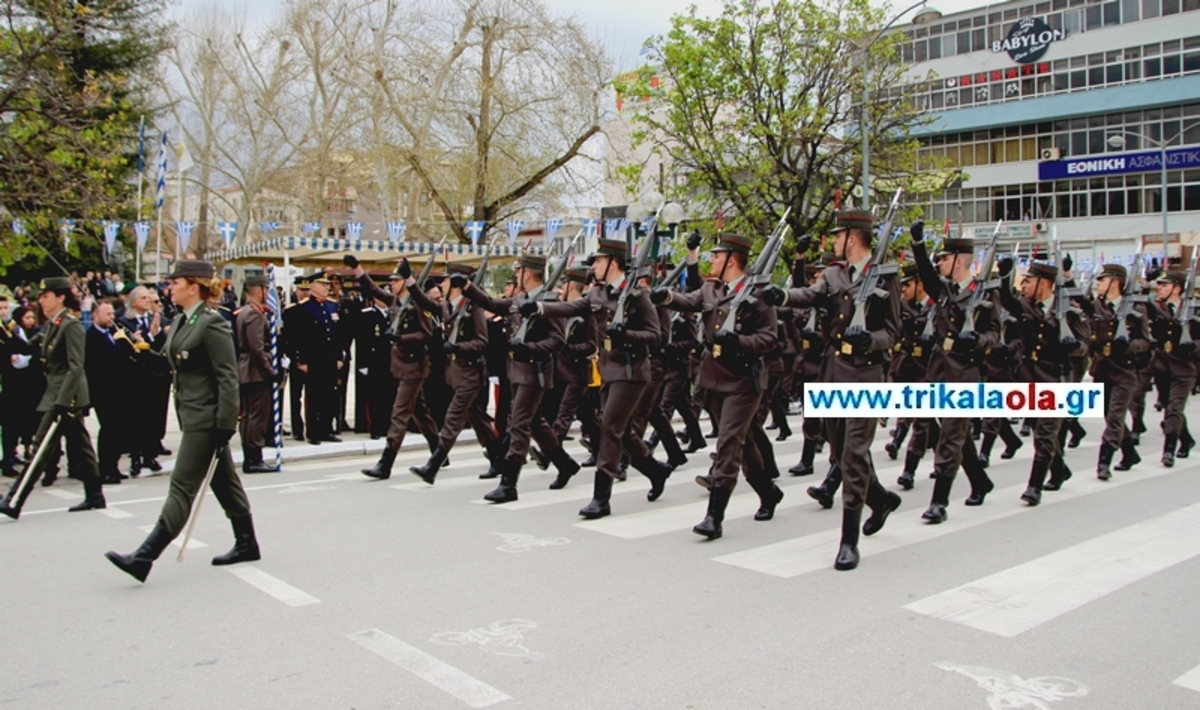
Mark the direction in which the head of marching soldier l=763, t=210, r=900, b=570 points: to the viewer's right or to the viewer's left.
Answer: to the viewer's left

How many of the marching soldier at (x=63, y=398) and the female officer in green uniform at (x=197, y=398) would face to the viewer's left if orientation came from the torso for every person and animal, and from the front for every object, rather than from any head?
2

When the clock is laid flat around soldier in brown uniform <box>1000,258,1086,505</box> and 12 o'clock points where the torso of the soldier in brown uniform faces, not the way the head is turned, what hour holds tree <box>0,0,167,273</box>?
The tree is roughly at 1 o'clock from the soldier in brown uniform.

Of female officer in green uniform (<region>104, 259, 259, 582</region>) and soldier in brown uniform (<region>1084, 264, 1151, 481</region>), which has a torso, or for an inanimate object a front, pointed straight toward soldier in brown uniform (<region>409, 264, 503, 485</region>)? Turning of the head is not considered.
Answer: soldier in brown uniform (<region>1084, 264, 1151, 481</region>)

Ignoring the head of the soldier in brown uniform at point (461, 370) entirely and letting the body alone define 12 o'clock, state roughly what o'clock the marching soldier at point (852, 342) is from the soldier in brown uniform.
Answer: The marching soldier is roughly at 9 o'clock from the soldier in brown uniform.

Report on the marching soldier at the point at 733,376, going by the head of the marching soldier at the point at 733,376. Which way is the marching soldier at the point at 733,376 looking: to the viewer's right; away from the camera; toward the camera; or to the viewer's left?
to the viewer's left

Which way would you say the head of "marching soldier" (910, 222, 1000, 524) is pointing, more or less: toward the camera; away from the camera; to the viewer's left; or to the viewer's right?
to the viewer's left

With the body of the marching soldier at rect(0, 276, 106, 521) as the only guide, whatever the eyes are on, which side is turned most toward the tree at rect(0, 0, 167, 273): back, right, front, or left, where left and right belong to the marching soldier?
right

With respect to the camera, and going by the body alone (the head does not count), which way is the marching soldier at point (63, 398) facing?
to the viewer's left

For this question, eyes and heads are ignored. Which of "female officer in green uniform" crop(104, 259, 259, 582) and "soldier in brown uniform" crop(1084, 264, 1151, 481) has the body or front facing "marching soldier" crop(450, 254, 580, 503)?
the soldier in brown uniform

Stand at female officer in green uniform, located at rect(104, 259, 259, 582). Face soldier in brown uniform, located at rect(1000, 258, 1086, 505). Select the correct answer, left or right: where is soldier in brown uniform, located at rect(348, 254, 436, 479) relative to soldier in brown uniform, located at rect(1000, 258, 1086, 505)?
left

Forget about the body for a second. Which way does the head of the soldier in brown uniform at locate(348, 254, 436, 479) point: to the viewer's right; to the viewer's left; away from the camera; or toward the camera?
to the viewer's left

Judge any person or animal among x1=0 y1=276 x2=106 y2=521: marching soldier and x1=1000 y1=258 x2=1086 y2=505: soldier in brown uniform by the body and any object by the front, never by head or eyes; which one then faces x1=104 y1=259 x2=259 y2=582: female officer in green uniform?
the soldier in brown uniform

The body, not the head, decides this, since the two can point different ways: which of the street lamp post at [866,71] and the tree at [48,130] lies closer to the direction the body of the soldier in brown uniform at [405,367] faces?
the tree

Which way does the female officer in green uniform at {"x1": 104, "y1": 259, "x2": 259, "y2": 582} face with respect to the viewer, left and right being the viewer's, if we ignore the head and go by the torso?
facing to the left of the viewer
